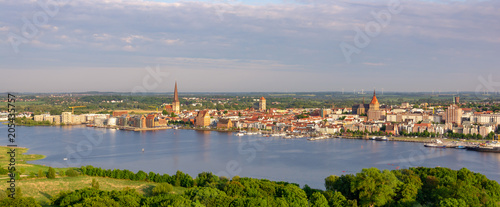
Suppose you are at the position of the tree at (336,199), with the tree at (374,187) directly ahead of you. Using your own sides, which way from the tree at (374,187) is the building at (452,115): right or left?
left
